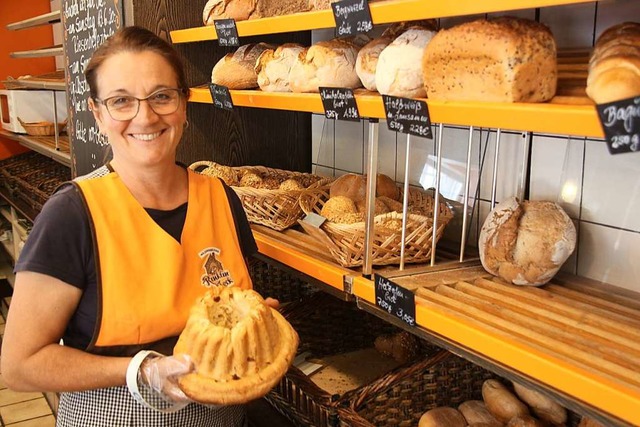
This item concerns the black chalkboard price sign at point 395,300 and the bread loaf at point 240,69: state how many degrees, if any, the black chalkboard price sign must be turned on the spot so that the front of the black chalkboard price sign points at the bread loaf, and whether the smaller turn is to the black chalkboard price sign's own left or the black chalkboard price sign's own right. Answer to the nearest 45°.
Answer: approximately 90° to the black chalkboard price sign's own right

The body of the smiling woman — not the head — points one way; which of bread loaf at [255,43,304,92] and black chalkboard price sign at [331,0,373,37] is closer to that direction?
the black chalkboard price sign

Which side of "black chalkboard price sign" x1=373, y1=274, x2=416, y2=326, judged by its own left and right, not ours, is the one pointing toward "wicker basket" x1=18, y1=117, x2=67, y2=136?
right

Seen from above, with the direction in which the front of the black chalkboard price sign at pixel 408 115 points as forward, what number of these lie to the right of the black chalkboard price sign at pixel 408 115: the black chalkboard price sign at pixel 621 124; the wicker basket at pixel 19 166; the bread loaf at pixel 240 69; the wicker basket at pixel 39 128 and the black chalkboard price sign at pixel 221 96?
4

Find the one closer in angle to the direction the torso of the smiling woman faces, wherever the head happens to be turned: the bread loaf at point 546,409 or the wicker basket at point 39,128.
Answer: the bread loaf

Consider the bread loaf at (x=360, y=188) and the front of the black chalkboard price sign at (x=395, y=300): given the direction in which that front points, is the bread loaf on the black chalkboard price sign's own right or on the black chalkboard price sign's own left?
on the black chalkboard price sign's own right

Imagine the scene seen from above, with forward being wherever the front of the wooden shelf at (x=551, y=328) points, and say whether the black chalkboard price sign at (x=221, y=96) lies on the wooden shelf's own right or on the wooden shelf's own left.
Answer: on the wooden shelf's own right
